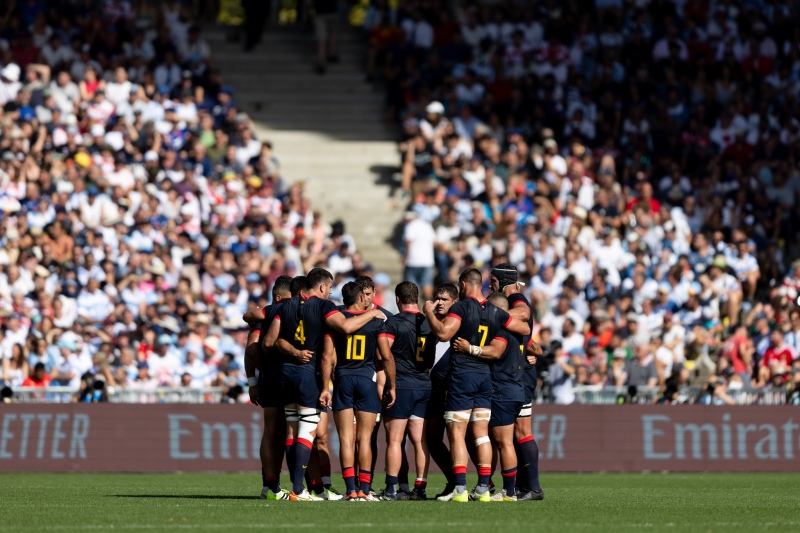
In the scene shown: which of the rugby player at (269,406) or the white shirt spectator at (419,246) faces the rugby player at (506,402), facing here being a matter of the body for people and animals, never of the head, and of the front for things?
the rugby player at (269,406)

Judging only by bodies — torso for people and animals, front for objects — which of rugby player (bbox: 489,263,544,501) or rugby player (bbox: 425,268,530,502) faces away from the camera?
rugby player (bbox: 425,268,530,502)

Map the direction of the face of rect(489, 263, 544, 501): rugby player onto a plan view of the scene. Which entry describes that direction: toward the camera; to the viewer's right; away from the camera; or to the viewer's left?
to the viewer's left

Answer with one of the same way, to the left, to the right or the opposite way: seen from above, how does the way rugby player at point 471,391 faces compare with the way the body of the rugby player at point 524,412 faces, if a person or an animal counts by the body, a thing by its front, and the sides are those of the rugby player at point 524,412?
to the right

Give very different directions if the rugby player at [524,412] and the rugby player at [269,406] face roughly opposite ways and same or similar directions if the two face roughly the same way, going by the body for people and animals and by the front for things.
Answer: very different directions

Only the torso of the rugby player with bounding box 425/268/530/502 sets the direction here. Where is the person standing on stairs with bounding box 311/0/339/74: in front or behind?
in front

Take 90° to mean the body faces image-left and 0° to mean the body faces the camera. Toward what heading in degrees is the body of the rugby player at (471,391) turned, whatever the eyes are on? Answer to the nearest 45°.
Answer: approximately 180°

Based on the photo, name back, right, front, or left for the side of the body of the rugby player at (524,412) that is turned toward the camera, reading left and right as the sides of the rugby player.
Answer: left

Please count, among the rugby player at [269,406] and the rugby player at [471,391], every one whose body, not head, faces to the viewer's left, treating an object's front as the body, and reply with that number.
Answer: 0

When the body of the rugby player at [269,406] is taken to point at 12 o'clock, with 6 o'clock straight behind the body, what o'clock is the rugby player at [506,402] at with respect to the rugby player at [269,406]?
the rugby player at [506,402] is roughly at 12 o'clock from the rugby player at [269,406].

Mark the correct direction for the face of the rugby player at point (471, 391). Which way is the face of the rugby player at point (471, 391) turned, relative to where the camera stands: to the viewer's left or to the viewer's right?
to the viewer's left

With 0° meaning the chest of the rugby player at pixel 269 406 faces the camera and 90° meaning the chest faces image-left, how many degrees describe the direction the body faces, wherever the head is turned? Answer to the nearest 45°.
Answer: approximately 270°
